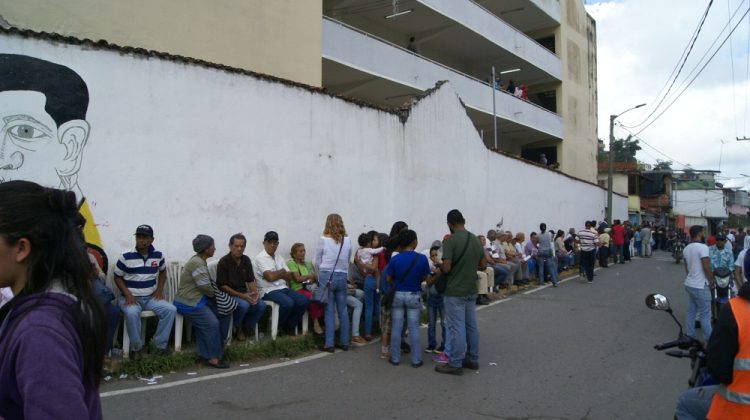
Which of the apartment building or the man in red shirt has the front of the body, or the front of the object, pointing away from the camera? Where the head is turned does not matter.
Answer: the man in red shirt

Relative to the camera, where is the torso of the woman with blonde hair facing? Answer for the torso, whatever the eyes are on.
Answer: away from the camera

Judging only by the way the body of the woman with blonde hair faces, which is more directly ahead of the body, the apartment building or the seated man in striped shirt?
the apartment building

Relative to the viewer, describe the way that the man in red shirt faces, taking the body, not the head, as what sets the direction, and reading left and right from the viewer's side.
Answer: facing away from the viewer

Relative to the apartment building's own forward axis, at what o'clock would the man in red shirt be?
The man in red shirt is roughly at 10 o'clock from the apartment building.

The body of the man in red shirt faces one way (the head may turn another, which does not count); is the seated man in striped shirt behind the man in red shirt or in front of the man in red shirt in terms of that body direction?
behind

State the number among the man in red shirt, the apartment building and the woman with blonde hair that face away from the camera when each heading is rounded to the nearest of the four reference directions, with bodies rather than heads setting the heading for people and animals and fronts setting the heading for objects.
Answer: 2

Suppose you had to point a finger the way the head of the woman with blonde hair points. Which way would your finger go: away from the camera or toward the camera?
away from the camera

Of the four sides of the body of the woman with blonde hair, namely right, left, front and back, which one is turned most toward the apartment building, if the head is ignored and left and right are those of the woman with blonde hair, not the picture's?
front

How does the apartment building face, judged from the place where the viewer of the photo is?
facing the viewer and to the right of the viewer

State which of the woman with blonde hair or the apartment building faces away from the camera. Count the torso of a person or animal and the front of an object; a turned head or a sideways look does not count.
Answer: the woman with blonde hair

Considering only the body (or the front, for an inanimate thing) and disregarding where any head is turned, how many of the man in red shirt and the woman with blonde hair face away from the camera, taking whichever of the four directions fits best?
2

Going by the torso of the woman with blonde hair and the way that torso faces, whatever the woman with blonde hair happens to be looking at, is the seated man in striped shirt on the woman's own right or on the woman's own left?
on the woman's own left

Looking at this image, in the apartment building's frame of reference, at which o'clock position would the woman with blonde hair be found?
The woman with blonde hair is roughly at 2 o'clock from the apartment building.

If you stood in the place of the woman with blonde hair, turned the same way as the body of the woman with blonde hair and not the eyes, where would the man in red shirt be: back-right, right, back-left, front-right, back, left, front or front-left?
front-right

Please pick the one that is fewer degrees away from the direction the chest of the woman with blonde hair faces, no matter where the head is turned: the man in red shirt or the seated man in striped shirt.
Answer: the man in red shirt
